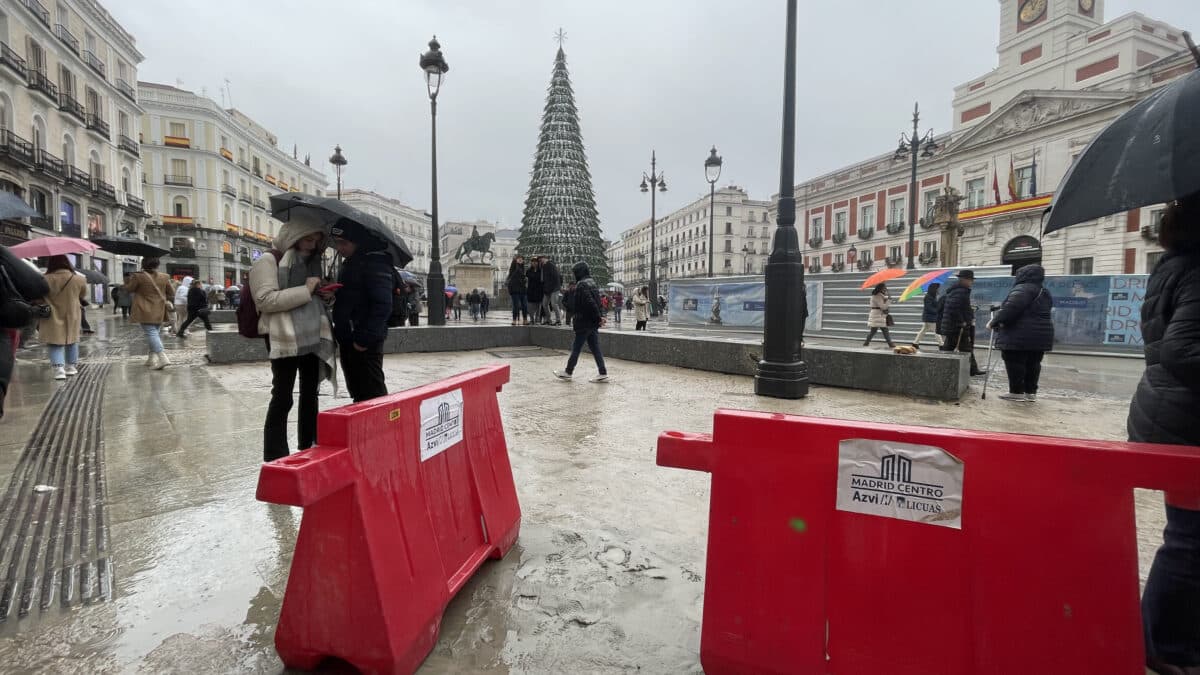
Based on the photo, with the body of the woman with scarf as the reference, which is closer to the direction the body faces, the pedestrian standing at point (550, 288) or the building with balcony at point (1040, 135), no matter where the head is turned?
the building with balcony

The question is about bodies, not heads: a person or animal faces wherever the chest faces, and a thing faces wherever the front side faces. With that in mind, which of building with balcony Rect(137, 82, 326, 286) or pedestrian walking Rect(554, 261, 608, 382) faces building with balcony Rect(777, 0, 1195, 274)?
building with balcony Rect(137, 82, 326, 286)

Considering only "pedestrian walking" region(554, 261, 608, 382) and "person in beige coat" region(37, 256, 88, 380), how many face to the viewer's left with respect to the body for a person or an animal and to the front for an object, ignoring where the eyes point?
1

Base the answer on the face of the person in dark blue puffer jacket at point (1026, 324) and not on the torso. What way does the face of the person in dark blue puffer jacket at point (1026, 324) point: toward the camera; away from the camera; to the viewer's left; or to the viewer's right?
away from the camera

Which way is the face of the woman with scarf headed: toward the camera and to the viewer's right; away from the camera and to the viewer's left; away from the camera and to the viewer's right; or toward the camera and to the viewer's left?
toward the camera and to the viewer's right

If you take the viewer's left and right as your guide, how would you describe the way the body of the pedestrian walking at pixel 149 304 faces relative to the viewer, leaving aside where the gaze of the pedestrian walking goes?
facing away from the viewer

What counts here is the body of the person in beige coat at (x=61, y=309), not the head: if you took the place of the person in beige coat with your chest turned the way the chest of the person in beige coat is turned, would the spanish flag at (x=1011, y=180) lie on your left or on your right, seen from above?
on your right
